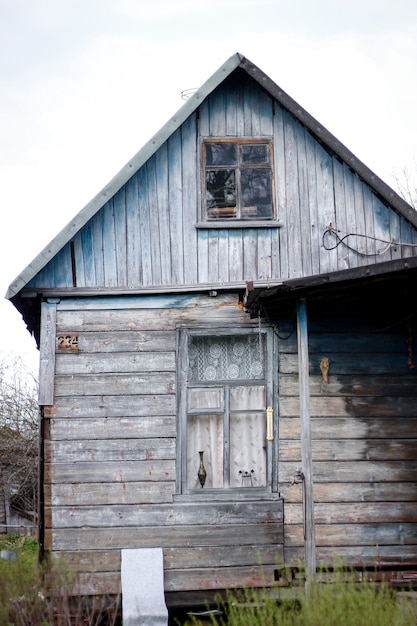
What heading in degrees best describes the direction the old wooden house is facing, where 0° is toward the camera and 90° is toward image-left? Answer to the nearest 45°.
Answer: approximately 0°
